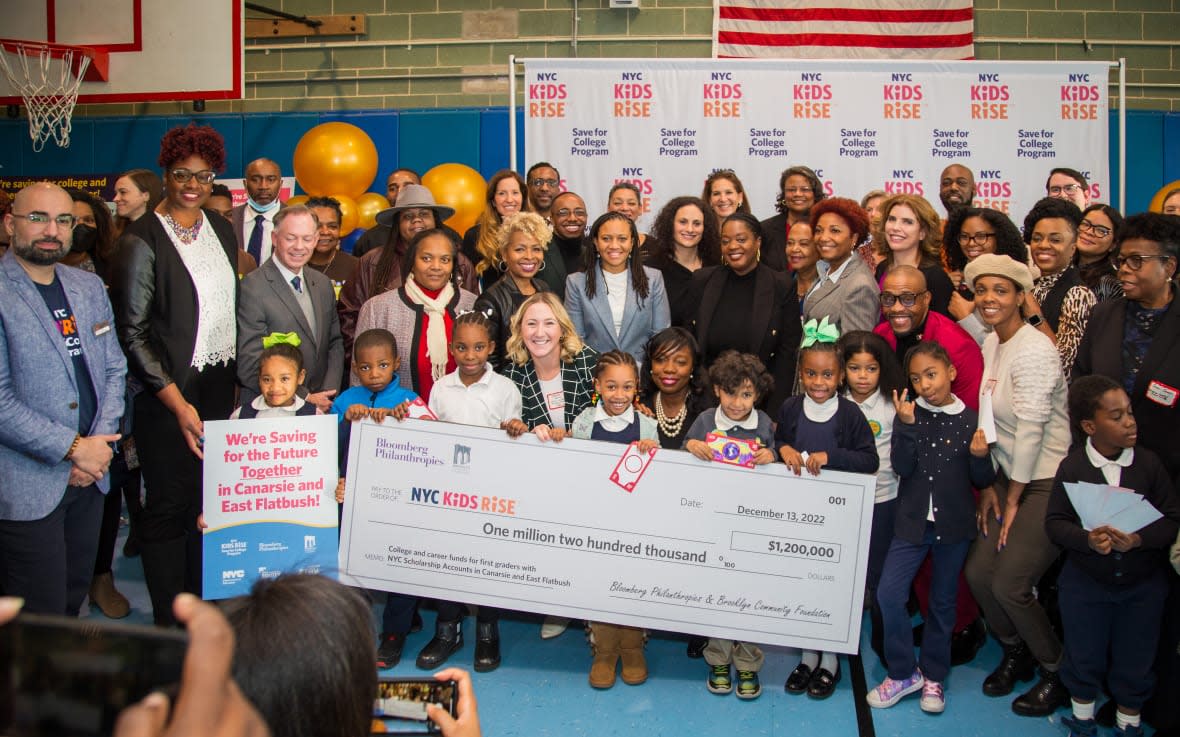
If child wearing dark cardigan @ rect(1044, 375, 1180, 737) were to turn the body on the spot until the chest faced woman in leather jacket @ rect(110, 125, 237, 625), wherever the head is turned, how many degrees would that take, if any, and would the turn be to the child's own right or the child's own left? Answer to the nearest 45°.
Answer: approximately 90° to the child's own right

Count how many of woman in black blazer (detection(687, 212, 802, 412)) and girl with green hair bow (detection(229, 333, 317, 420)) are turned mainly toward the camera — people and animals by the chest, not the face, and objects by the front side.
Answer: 2

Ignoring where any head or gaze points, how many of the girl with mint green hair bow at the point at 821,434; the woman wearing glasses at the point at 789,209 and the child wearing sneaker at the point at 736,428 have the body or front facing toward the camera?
3

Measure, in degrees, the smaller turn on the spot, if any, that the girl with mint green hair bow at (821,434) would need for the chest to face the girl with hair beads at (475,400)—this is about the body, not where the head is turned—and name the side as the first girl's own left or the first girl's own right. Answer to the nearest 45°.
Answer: approximately 90° to the first girl's own right

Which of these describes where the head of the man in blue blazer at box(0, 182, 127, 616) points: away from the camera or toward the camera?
toward the camera

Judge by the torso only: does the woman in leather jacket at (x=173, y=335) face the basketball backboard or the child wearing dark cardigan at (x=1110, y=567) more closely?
the child wearing dark cardigan

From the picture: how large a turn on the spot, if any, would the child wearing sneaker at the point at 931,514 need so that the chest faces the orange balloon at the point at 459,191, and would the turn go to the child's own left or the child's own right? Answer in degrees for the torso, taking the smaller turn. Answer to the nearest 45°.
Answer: approximately 135° to the child's own right

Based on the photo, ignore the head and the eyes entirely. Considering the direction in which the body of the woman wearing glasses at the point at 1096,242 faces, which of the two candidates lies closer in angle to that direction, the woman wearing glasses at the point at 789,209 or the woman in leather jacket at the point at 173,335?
the woman in leather jacket

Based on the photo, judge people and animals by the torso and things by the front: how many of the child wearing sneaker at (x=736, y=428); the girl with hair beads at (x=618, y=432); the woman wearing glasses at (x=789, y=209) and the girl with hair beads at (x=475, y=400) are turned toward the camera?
4

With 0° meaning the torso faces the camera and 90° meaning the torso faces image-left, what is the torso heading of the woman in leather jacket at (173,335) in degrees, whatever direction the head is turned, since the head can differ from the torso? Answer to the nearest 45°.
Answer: approximately 315°

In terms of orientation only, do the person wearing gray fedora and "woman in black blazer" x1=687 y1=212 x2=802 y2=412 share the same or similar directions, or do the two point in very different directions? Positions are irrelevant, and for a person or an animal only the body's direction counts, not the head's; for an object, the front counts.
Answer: same or similar directions

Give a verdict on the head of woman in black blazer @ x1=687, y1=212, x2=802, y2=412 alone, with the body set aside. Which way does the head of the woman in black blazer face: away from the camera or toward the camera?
toward the camera

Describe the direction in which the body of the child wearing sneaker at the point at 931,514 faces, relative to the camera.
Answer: toward the camera

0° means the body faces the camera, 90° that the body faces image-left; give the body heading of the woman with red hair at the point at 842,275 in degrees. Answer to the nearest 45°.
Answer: approximately 45°

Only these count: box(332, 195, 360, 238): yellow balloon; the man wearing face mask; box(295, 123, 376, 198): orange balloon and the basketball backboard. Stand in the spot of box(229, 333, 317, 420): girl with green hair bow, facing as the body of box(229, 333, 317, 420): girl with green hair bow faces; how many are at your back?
4
